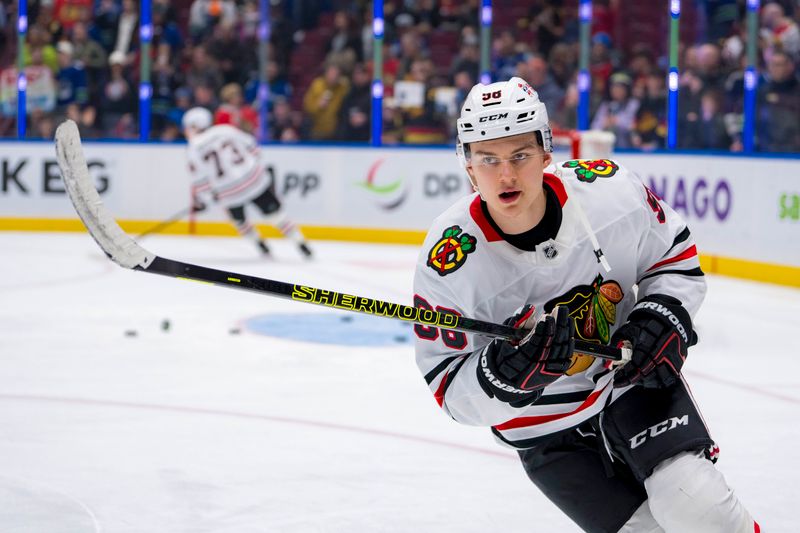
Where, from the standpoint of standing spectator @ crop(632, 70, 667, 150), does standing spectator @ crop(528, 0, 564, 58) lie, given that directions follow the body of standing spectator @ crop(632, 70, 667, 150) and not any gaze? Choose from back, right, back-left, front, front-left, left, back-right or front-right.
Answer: back-right

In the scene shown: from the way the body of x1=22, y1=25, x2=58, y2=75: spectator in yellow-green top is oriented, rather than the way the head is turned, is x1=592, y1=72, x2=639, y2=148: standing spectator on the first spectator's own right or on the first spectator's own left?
on the first spectator's own left

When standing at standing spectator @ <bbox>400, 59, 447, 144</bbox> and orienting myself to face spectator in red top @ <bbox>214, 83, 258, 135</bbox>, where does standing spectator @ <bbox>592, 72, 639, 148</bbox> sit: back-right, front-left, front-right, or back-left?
back-left

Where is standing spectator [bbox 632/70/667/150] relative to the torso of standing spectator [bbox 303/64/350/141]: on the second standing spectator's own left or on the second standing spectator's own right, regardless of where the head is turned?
on the second standing spectator's own left

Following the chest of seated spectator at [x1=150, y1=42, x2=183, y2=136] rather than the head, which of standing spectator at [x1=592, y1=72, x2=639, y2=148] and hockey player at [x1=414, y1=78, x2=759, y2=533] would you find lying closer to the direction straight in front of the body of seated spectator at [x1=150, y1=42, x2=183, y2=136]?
the hockey player

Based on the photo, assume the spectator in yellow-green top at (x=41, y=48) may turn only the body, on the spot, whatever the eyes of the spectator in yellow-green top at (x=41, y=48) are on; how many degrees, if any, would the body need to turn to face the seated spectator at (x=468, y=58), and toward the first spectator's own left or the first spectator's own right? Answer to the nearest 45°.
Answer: approximately 45° to the first spectator's own left
